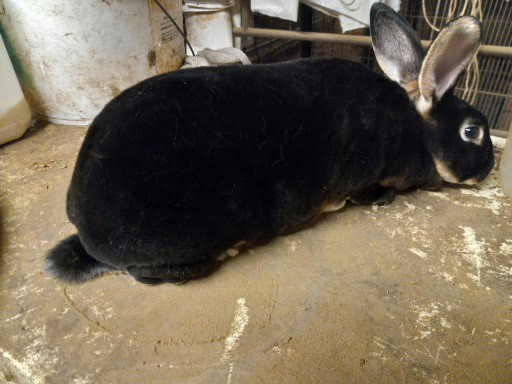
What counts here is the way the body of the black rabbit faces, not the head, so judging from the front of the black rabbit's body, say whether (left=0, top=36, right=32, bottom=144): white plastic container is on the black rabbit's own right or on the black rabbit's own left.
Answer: on the black rabbit's own left

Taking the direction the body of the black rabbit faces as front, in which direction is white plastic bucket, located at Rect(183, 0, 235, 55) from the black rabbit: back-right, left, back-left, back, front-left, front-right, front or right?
front-left

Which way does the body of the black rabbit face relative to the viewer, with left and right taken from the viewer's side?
facing away from the viewer and to the right of the viewer

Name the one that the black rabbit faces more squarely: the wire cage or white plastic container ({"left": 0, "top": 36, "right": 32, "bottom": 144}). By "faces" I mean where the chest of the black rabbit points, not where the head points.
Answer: the wire cage

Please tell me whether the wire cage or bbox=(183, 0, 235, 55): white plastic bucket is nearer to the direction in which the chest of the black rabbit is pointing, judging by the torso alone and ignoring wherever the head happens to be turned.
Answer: the wire cage

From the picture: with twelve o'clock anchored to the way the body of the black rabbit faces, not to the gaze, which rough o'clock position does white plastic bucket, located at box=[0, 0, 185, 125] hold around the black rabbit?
The white plastic bucket is roughly at 9 o'clock from the black rabbit.

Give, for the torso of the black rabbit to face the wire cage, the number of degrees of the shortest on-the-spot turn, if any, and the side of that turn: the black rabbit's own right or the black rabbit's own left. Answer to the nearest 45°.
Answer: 0° — it already faces it
